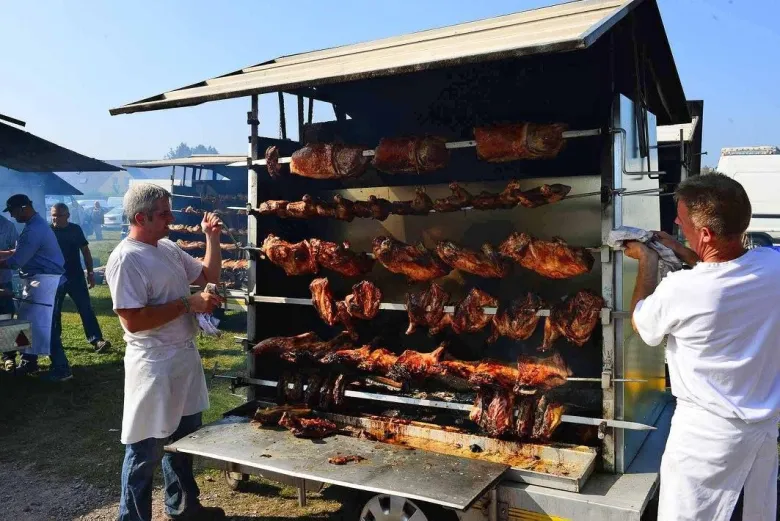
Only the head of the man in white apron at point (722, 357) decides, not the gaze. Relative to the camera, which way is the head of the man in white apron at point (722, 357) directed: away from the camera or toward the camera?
away from the camera

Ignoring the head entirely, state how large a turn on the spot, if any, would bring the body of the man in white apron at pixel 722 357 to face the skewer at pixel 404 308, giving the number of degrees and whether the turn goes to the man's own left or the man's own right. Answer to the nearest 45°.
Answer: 0° — they already face it

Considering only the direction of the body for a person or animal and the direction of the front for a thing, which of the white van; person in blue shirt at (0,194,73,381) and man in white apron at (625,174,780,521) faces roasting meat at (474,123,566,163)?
the man in white apron

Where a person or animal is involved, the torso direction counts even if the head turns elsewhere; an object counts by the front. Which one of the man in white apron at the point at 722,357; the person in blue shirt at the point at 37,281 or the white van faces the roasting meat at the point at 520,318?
the man in white apron

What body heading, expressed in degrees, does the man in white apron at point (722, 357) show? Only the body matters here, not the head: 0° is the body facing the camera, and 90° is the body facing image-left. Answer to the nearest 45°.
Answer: approximately 135°
